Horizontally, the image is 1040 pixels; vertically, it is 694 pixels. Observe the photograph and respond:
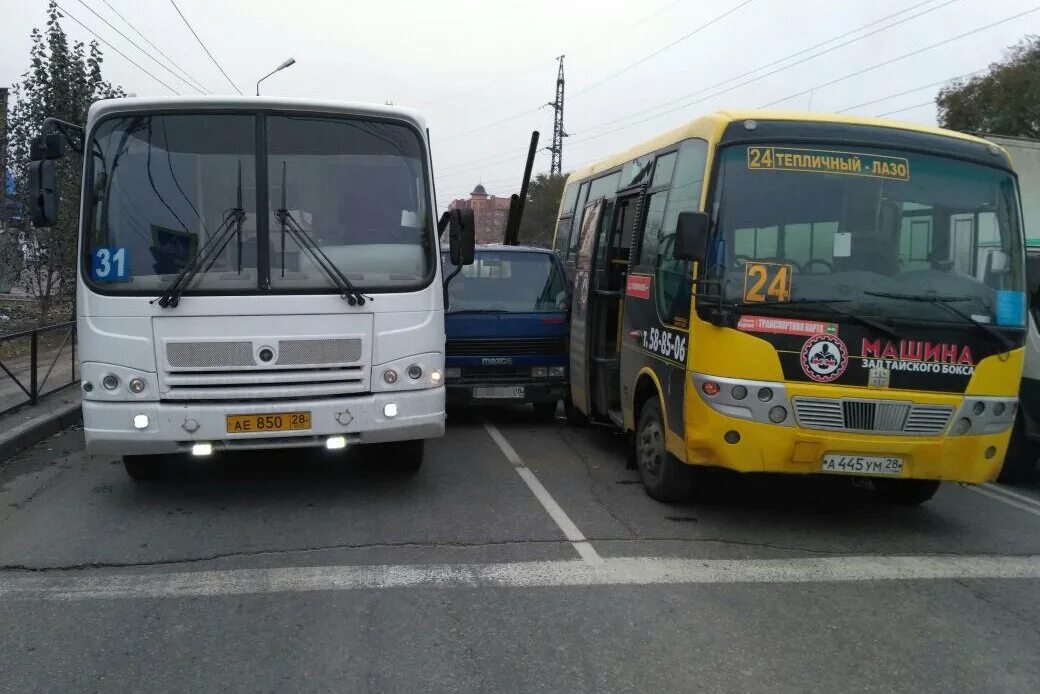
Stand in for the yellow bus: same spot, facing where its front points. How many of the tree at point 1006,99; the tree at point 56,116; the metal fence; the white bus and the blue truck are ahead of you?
0

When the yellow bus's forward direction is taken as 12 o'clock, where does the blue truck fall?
The blue truck is roughly at 6 o'clock from the yellow bus.

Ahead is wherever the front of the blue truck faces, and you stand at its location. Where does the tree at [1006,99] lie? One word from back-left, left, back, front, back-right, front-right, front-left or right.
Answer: back-left

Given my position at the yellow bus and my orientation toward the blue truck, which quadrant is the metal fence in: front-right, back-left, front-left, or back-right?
front-left

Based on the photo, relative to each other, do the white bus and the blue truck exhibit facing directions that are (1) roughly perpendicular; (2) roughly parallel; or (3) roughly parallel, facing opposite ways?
roughly parallel

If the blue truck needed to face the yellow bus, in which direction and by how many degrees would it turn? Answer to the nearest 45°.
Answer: approximately 45° to its left

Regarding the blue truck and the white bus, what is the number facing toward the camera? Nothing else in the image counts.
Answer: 2

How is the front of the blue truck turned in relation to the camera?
facing the viewer

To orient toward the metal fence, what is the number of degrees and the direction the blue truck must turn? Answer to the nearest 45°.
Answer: approximately 90° to its right

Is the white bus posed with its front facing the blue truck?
no

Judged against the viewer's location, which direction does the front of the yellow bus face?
facing the viewer and to the right of the viewer

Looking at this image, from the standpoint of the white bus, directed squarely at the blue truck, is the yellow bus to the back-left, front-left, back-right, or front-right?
front-right

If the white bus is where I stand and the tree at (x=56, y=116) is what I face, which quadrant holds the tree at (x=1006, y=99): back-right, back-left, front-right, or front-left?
front-right

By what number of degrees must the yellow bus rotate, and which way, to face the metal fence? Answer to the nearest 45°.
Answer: approximately 135° to its right

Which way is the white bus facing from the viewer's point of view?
toward the camera

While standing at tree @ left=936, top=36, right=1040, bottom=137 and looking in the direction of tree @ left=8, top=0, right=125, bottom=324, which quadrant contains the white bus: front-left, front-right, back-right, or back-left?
front-left

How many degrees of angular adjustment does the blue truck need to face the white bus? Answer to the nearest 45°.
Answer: approximately 45° to its right
